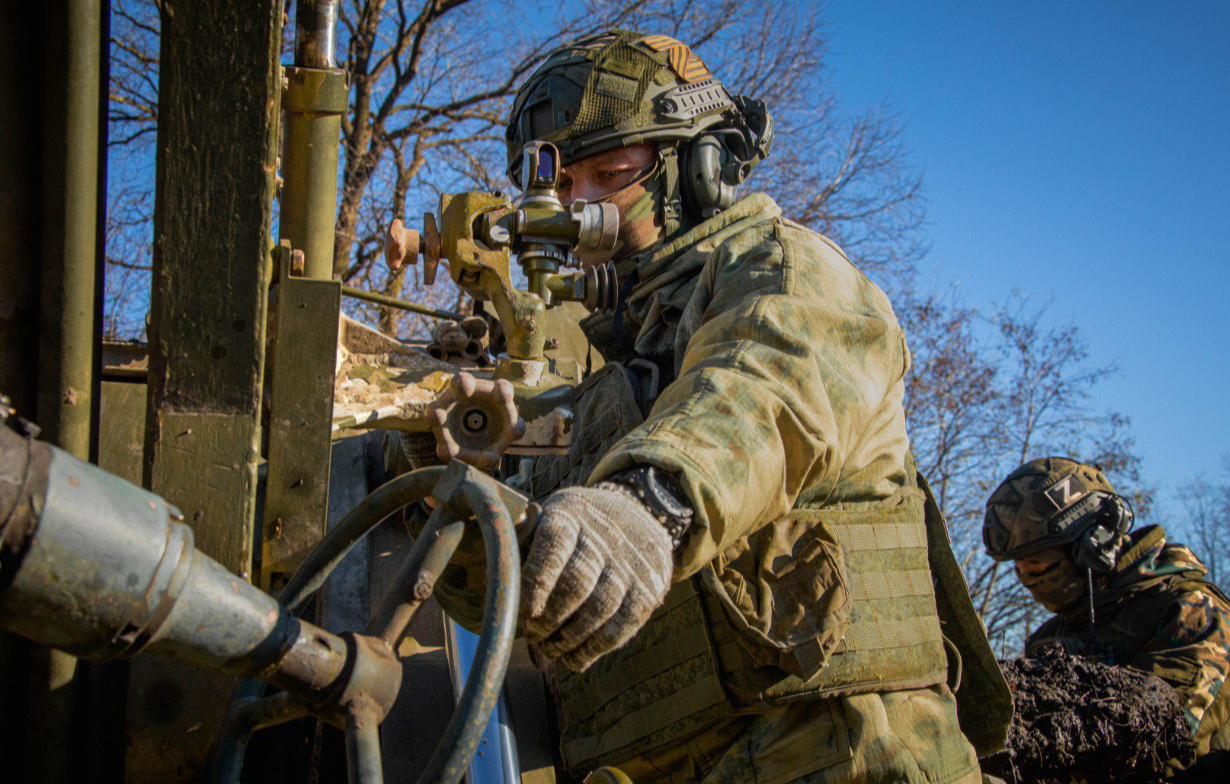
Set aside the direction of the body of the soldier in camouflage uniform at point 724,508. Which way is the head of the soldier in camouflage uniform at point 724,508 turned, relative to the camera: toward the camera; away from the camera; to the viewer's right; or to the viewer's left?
to the viewer's left

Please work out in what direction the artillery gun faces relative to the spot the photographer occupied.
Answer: facing to the left of the viewer

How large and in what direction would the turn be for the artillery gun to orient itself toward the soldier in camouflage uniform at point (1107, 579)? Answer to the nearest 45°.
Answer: approximately 135° to its right
